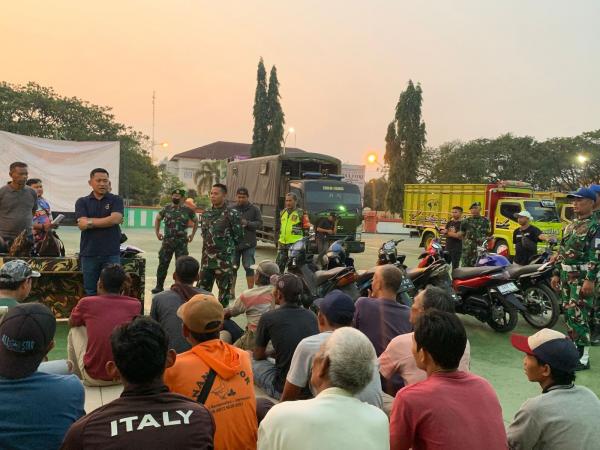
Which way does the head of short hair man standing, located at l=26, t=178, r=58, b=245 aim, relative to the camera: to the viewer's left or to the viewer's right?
to the viewer's right

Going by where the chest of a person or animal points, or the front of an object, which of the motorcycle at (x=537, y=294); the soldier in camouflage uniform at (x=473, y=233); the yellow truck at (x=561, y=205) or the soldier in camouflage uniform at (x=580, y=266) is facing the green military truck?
the motorcycle

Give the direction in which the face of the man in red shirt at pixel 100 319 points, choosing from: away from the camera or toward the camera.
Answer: away from the camera

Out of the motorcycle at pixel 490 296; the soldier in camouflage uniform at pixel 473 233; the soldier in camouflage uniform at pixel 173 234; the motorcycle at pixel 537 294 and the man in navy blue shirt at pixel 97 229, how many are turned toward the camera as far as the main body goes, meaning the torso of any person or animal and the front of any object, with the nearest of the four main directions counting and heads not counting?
3

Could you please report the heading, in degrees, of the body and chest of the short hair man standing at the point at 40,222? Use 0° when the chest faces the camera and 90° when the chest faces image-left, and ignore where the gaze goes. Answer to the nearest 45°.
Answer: approximately 315°

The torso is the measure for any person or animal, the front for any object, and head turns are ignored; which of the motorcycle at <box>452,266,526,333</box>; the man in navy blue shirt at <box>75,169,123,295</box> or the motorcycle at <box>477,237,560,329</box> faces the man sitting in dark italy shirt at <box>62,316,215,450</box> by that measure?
the man in navy blue shirt

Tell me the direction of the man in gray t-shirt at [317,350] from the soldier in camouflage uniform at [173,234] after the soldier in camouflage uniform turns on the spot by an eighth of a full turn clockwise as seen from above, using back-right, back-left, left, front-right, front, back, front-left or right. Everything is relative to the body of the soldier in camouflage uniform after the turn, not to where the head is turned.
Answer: front-left

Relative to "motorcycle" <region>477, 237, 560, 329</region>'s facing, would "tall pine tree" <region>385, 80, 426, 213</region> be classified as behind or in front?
in front

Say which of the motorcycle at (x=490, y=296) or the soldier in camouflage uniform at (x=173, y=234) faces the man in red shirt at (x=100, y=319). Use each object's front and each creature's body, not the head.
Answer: the soldier in camouflage uniform

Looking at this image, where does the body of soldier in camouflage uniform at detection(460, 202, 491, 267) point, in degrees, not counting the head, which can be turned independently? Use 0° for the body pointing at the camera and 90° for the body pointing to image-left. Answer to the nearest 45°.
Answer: approximately 0°

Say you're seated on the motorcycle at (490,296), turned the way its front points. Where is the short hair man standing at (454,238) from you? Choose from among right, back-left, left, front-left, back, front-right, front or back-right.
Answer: front-right

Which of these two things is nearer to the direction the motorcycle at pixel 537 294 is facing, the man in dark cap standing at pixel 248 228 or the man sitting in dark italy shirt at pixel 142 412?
the man in dark cap standing

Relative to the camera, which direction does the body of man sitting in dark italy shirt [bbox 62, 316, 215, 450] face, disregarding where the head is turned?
away from the camera

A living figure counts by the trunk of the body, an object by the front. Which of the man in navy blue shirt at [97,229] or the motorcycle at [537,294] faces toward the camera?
the man in navy blue shirt

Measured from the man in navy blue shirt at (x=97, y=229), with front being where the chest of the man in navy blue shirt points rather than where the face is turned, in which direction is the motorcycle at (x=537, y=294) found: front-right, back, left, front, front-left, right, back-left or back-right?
left

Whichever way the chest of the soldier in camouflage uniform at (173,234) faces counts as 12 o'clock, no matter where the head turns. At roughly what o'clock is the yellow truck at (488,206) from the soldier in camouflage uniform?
The yellow truck is roughly at 8 o'clock from the soldier in camouflage uniform.
